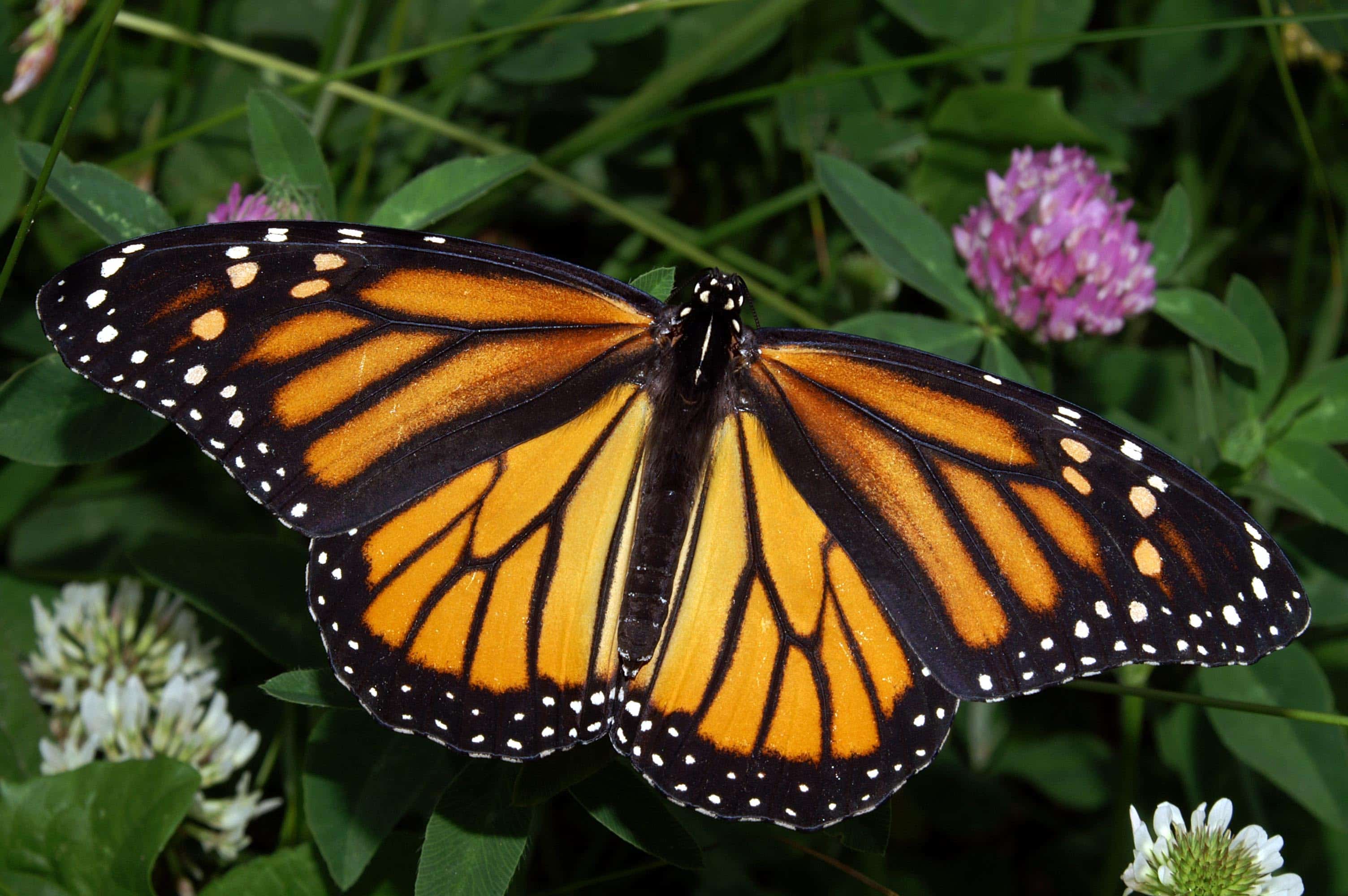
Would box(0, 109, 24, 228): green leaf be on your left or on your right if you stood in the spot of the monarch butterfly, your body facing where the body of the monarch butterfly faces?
on your left

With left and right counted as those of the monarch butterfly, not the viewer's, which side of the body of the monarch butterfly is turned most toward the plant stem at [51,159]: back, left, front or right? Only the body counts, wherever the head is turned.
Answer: left

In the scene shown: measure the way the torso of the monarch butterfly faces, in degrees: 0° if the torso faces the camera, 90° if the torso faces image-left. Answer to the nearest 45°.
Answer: approximately 180°

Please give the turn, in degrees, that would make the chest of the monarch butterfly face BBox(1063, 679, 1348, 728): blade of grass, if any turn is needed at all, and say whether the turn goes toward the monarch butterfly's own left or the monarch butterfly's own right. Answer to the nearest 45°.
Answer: approximately 90° to the monarch butterfly's own right
